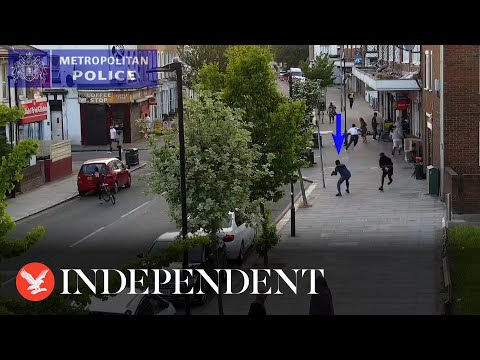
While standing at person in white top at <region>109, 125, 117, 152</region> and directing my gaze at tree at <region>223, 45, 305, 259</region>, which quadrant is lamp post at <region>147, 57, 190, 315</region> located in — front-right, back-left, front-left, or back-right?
front-right

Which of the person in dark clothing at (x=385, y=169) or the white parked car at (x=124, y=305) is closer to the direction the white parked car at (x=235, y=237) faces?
the person in dark clothing

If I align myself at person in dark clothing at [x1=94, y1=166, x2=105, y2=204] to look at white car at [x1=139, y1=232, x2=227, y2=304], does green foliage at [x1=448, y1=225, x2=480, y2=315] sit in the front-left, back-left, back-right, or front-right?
front-left

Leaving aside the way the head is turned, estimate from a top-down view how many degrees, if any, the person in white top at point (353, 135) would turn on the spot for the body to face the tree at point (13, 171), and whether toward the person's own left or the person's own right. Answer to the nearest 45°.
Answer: approximately 135° to the person's own right

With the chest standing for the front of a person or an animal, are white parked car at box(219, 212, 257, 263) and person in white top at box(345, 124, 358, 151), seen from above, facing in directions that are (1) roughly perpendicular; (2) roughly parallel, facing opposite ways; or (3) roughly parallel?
roughly parallel

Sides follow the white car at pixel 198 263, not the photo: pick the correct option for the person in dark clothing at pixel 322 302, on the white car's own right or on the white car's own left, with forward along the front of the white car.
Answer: on the white car's own left
